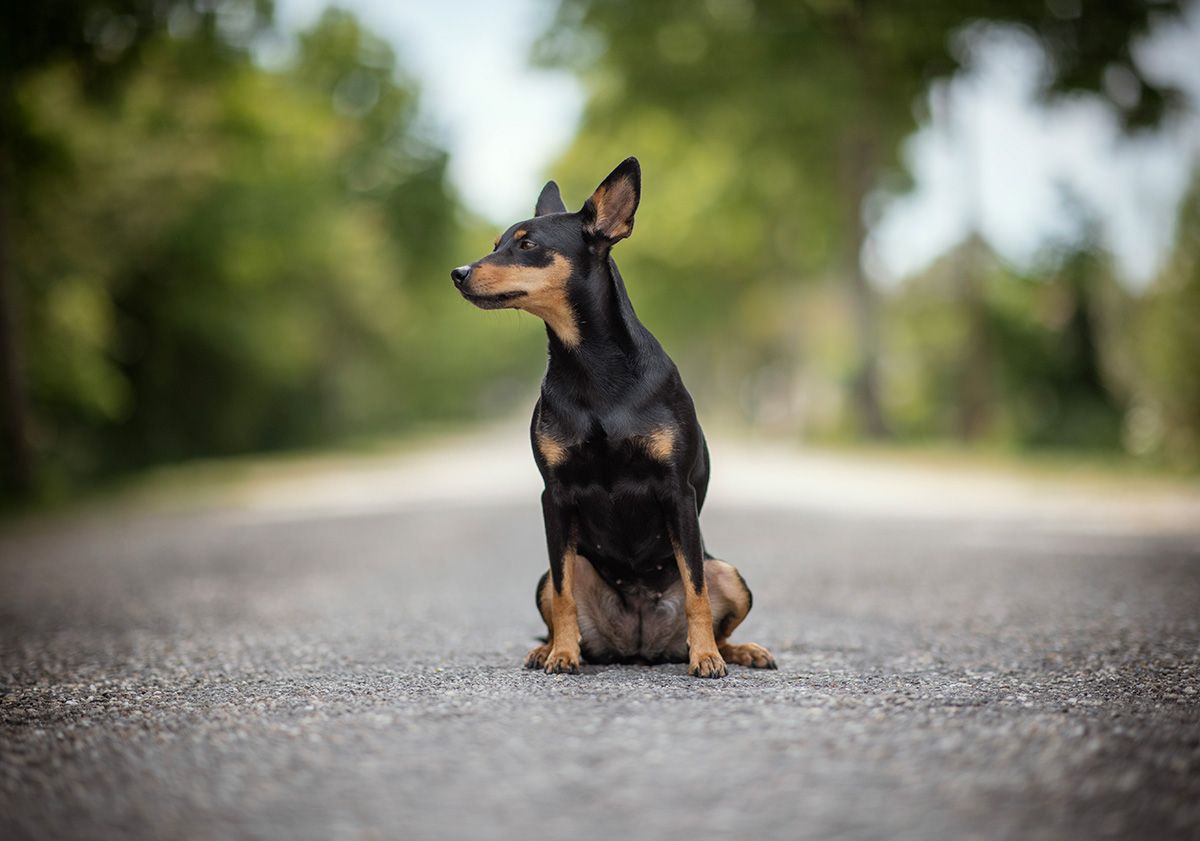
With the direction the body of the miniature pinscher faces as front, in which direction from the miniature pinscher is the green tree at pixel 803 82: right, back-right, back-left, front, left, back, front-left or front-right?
back

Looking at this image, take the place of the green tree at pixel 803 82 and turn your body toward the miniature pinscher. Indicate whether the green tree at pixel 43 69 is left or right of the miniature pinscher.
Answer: right

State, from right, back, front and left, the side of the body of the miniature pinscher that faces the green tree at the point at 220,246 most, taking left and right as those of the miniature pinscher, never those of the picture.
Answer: back

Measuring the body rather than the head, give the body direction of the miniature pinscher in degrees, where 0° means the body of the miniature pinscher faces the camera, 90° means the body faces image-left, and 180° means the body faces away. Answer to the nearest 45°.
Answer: approximately 0°

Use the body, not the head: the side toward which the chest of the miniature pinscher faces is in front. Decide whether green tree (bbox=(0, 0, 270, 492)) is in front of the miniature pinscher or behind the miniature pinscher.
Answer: behind
